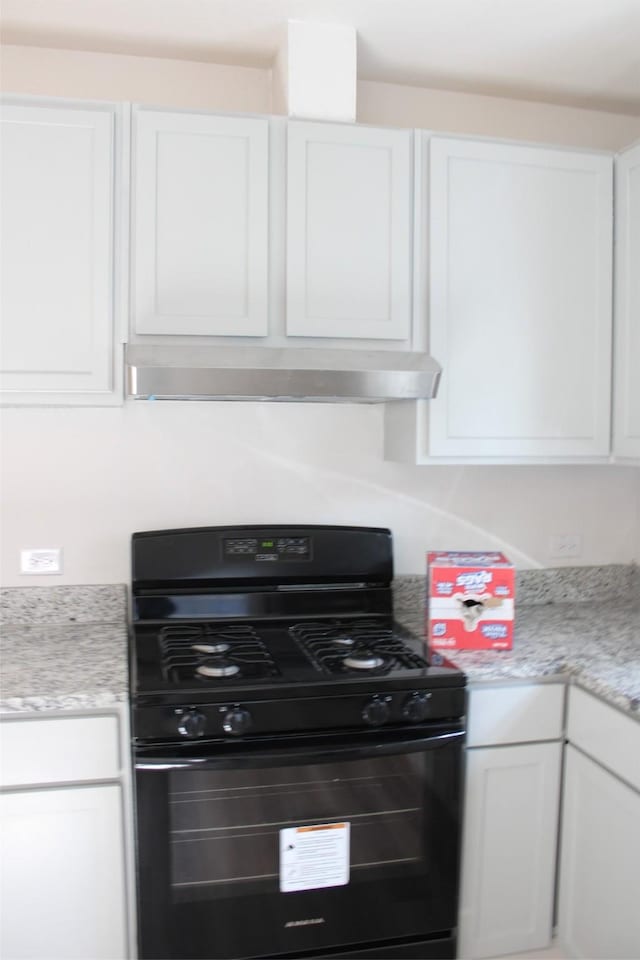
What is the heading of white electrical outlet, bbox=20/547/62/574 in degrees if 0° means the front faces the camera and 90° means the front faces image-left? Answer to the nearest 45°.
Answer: approximately 0°

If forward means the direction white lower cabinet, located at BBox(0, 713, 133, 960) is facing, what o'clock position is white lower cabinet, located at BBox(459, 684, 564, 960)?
white lower cabinet, located at BBox(459, 684, 564, 960) is roughly at 9 o'clock from white lower cabinet, located at BBox(0, 713, 133, 960).

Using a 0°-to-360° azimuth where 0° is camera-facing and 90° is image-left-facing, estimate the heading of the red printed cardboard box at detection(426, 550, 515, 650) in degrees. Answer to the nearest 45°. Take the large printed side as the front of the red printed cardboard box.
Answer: approximately 0°

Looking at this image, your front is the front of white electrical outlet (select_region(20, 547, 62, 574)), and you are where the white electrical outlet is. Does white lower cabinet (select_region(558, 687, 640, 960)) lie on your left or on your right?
on your left

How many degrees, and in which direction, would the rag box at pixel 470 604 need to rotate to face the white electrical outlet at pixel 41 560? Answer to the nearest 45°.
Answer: approximately 90° to its right

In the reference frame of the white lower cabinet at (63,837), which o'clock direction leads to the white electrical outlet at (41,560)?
The white electrical outlet is roughly at 6 o'clock from the white lower cabinet.
